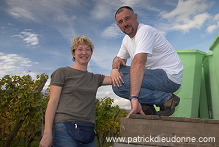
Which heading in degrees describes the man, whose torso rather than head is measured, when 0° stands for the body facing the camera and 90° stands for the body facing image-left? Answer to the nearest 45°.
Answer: approximately 45°
